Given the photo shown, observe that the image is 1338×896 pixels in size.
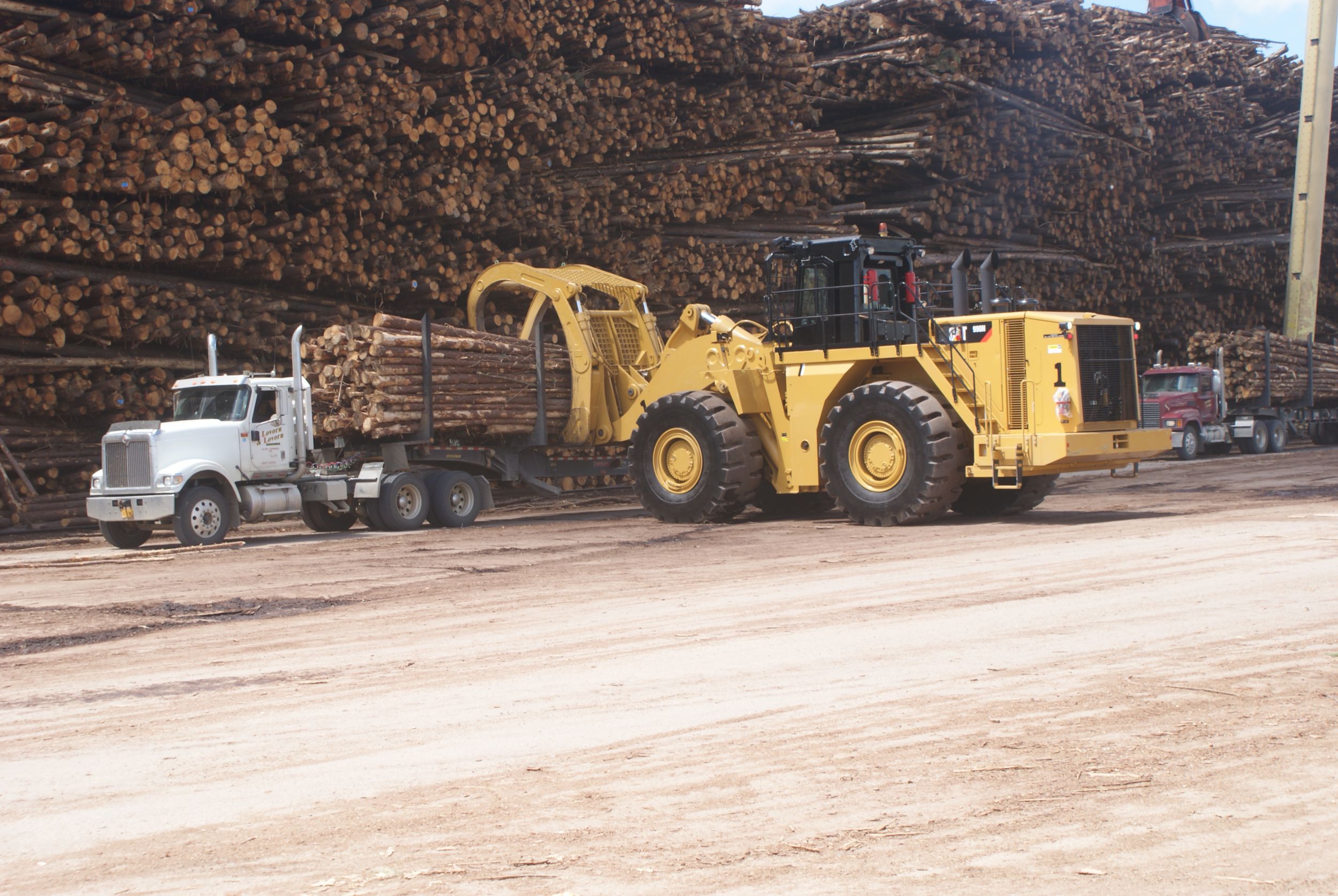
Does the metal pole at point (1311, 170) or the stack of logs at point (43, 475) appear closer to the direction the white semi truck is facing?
the stack of logs

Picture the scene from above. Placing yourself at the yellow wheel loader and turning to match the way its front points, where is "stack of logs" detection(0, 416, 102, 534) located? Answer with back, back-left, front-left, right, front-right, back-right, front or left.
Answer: front-left

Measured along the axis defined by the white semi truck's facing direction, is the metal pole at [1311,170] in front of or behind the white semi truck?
behind

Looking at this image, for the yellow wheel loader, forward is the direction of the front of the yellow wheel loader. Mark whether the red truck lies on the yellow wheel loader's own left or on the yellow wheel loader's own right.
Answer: on the yellow wheel loader's own right

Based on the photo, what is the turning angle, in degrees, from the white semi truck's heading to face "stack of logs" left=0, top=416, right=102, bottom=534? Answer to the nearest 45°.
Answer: approximately 45° to its right

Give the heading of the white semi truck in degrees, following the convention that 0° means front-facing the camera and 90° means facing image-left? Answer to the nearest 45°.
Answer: approximately 45°

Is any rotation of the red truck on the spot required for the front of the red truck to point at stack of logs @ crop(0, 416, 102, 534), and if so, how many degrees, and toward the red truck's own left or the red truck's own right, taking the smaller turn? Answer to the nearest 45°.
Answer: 0° — it already faces it

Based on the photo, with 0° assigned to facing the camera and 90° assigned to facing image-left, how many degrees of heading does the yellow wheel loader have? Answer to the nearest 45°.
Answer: approximately 135°

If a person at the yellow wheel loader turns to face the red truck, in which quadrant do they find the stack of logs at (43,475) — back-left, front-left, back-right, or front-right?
back-left

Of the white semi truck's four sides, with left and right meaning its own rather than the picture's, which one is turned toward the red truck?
back

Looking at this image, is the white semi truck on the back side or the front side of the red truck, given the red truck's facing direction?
on the front side

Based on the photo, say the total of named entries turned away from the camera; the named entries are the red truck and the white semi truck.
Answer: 0

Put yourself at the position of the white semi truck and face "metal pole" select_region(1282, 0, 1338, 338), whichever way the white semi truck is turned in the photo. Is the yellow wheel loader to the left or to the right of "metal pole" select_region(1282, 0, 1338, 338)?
right

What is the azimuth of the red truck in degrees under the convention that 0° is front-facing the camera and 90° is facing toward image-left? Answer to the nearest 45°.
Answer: approximately 45°

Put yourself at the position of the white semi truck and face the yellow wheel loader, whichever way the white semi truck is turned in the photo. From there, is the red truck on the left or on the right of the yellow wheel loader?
left
